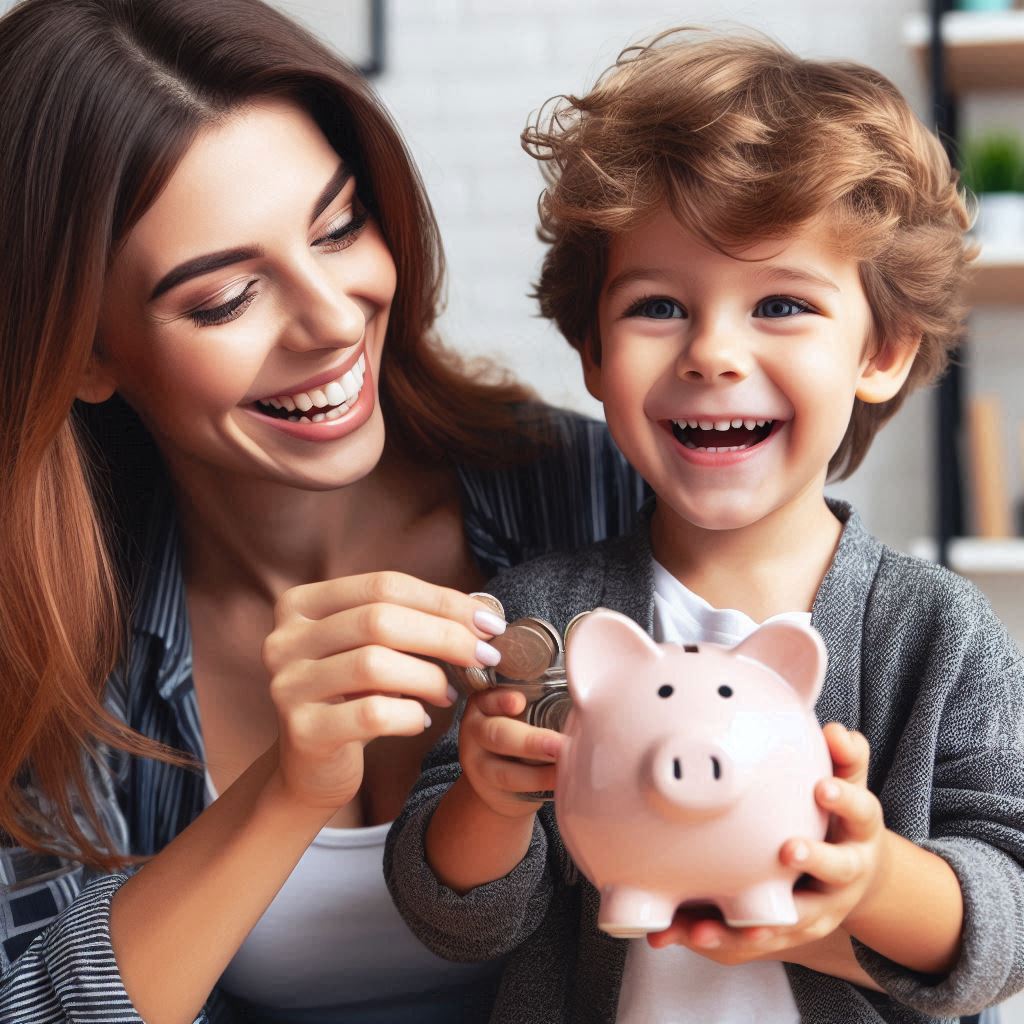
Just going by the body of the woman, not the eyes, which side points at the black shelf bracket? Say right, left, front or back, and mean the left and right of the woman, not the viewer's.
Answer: left

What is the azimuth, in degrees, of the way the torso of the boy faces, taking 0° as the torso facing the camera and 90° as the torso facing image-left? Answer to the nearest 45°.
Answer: approximately 0°

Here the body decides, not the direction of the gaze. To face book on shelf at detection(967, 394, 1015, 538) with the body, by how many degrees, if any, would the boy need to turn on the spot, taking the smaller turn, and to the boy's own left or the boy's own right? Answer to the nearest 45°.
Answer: approximately 180°

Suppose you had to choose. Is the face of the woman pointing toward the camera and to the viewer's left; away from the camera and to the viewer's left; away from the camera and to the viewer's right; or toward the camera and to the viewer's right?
toward the camera and to the viewer's right

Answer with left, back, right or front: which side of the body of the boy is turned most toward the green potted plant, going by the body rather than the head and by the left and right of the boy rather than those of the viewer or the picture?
back
